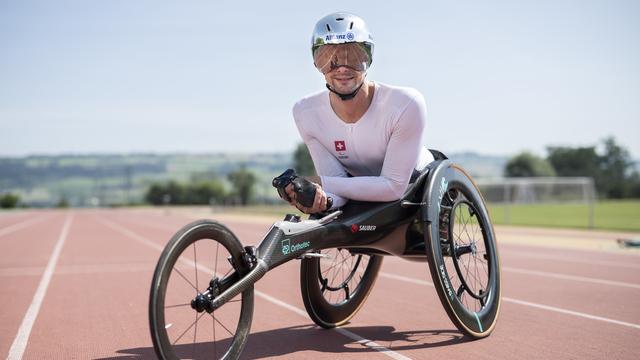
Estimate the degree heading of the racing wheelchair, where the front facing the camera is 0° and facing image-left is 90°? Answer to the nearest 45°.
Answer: approximately 45°

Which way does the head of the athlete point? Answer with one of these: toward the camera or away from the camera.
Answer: toward the camera

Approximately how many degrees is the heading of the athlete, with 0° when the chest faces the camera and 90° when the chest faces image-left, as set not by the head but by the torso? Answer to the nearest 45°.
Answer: approximately 45°
